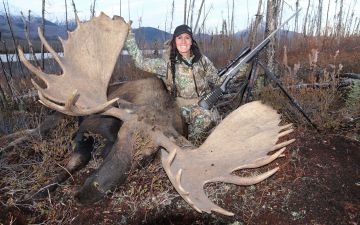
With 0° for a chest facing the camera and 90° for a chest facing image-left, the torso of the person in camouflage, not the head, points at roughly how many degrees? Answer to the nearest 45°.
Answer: approximately 0°
